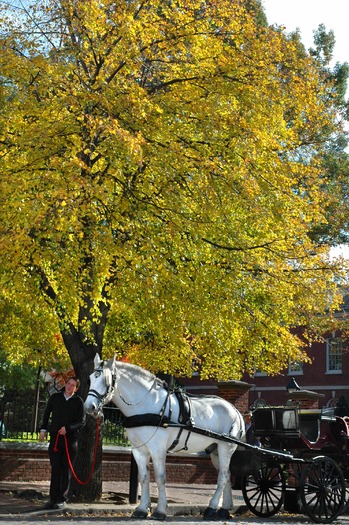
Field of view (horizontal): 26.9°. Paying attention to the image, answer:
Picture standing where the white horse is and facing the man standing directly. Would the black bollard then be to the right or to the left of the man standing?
right

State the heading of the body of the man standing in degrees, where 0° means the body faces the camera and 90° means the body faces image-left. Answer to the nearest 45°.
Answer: approximately 0°

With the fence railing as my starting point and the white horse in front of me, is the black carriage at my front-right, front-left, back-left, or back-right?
front-left

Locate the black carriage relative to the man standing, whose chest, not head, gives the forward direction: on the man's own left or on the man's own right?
on the man's own left

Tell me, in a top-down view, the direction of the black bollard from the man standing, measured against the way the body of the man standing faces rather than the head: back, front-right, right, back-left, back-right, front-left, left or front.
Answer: back-left

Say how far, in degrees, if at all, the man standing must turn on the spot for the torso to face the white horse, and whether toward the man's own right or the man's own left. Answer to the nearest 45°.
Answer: approximately 45° to the man's own left

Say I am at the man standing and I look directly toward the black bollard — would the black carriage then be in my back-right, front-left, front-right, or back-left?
front-right

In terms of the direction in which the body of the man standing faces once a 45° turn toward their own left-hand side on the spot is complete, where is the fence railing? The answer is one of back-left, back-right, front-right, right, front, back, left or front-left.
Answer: back-left

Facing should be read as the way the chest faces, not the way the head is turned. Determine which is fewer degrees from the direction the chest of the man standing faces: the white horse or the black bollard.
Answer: the white horse
